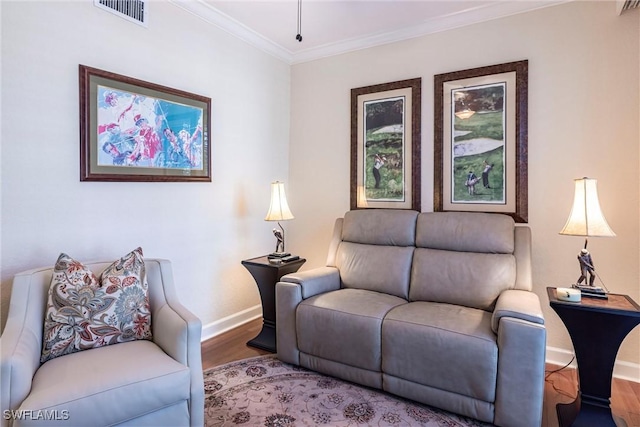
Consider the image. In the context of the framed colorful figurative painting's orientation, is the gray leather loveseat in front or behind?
in front

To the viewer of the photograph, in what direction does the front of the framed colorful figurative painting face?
facing the viewer and to the right of the viewer

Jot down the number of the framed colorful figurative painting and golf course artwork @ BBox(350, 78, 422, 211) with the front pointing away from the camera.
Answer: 0

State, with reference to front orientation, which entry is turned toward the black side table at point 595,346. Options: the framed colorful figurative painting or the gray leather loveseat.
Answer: the framed colorful figurative painting

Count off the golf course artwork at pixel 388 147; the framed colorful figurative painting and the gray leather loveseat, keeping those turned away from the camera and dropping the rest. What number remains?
0

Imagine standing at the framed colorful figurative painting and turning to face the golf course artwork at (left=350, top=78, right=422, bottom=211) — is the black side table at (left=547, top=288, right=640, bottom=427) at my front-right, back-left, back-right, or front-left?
front-right

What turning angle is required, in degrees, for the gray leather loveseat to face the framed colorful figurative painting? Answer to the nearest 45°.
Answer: approximately 45° to its right

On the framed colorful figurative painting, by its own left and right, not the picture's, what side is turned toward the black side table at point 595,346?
front
